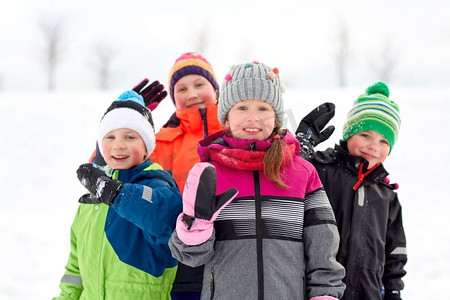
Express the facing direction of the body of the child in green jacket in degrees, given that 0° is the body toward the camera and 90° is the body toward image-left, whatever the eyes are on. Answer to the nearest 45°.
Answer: approximately 45°

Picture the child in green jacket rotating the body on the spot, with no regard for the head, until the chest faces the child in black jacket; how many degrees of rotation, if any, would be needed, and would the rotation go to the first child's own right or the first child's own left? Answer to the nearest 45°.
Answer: approximately 135° to the first child's own left

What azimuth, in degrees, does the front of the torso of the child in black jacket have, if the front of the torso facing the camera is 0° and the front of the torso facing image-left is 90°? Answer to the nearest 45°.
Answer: approximately 0°

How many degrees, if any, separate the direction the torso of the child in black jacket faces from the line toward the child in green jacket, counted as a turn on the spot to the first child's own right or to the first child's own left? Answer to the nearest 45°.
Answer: approximately 45° to the first child's own right

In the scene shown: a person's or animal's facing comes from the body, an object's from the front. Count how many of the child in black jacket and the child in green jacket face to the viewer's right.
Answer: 0
